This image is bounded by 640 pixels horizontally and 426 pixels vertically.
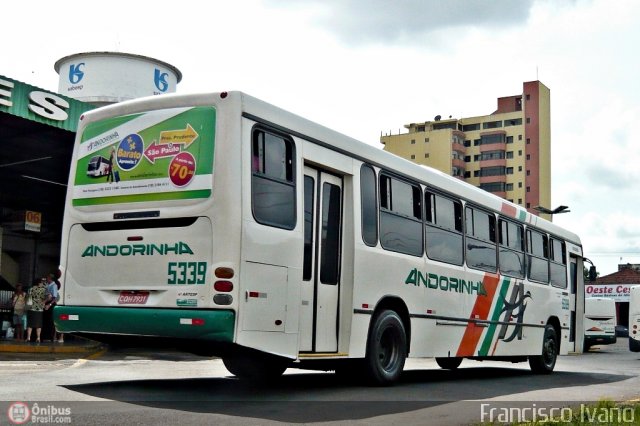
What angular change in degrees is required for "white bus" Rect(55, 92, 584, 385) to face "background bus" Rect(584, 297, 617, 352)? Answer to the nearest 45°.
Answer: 0° — it already faces it

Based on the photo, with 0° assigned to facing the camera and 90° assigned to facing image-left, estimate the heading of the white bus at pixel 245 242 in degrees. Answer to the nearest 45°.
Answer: approximately 225°

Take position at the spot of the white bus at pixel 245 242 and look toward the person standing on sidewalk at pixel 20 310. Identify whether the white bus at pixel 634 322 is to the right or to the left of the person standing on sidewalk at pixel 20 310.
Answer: right

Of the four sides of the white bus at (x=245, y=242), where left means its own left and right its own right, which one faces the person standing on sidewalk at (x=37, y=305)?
left
